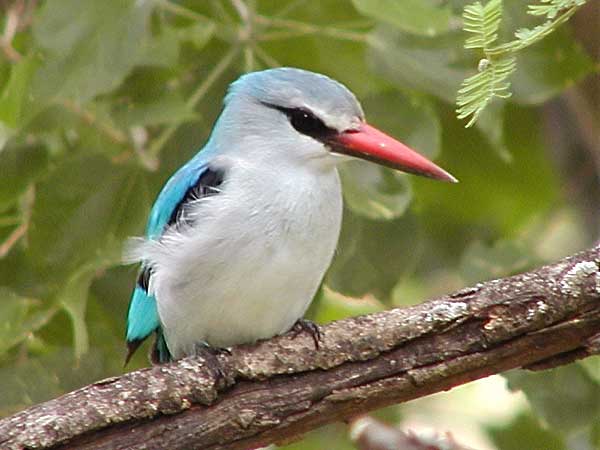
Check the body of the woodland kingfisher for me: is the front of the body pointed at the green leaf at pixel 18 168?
no

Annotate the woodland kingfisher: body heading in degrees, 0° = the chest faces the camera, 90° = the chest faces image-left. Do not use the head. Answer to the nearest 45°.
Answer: approximately 315°

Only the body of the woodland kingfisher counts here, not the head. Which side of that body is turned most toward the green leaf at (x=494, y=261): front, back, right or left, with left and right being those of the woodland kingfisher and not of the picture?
left

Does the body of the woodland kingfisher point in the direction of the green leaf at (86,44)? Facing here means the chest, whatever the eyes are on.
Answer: no

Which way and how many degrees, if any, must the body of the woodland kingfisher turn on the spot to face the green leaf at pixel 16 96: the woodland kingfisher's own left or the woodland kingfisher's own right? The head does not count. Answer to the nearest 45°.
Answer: approximately 135° to the woodland kingfisher's own right

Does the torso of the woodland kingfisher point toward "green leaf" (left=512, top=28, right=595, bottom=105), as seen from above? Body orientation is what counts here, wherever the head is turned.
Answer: no

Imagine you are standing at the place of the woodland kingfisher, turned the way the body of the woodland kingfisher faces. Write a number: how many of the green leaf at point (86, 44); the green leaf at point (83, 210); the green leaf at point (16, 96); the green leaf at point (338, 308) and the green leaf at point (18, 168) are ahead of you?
0

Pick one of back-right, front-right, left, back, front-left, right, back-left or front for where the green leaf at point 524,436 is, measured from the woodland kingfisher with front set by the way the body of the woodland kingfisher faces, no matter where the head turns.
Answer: left

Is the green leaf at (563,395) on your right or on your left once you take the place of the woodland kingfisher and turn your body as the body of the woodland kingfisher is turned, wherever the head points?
on your left

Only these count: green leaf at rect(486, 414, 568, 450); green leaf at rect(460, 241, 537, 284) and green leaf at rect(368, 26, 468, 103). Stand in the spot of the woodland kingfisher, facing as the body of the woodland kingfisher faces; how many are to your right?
0

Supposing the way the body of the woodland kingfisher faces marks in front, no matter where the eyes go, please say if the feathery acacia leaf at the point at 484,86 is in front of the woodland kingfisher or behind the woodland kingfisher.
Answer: in front

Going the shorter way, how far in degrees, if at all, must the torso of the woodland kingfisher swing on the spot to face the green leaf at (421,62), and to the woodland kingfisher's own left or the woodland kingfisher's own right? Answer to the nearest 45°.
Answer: approximately 90° to the woodland kingfisher's own left

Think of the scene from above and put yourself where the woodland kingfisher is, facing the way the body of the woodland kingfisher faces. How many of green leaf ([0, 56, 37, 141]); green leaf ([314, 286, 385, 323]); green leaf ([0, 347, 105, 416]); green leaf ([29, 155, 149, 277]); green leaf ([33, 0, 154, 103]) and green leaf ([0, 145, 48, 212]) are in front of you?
0

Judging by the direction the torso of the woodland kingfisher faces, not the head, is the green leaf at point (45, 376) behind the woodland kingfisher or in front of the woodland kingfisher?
behind

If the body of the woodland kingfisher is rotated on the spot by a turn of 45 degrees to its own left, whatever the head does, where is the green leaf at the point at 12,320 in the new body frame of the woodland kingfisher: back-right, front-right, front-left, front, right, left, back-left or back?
back
